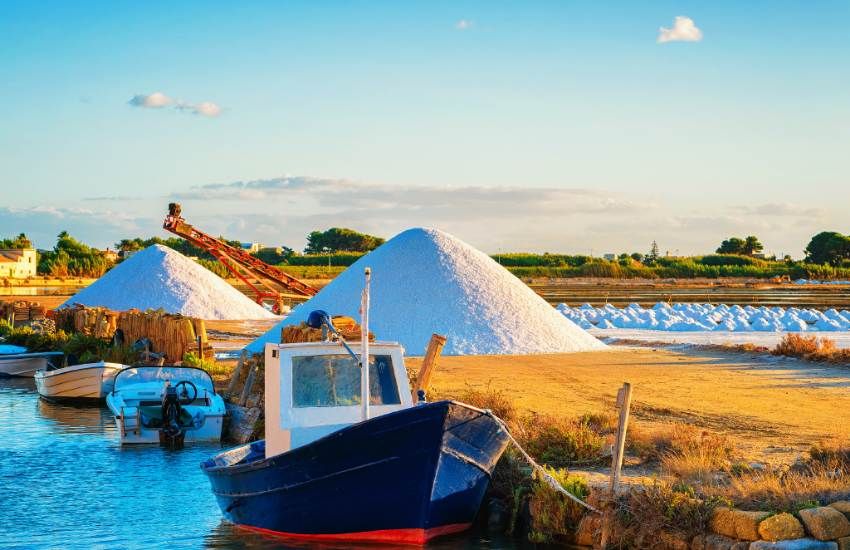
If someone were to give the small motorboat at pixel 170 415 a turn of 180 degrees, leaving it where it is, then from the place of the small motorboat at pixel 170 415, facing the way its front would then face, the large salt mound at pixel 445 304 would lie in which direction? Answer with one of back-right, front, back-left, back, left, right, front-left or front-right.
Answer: back-left

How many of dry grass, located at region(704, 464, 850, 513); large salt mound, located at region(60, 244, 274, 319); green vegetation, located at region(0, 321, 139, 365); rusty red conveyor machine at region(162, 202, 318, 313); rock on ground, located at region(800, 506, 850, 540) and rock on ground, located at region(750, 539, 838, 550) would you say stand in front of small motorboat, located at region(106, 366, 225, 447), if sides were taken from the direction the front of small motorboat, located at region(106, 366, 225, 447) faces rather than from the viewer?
3

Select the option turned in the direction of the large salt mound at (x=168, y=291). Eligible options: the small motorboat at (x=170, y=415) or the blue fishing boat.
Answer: the small motorboat

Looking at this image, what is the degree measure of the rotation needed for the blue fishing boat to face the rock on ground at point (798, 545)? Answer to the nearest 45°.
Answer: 0° — it already faces it

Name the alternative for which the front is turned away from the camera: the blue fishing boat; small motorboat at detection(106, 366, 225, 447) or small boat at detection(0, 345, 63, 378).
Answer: small motorboat at detection(106, 366, 225, 447)

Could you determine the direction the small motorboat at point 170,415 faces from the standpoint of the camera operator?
facing away from the viewer

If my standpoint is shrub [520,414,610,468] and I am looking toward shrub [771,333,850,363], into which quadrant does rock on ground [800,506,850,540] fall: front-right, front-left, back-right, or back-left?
back-right

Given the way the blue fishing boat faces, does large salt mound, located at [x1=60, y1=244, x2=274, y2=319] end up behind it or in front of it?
behind

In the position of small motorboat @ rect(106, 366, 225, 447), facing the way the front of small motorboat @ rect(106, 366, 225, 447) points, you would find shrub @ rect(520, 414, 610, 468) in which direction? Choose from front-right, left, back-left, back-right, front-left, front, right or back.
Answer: back-right
